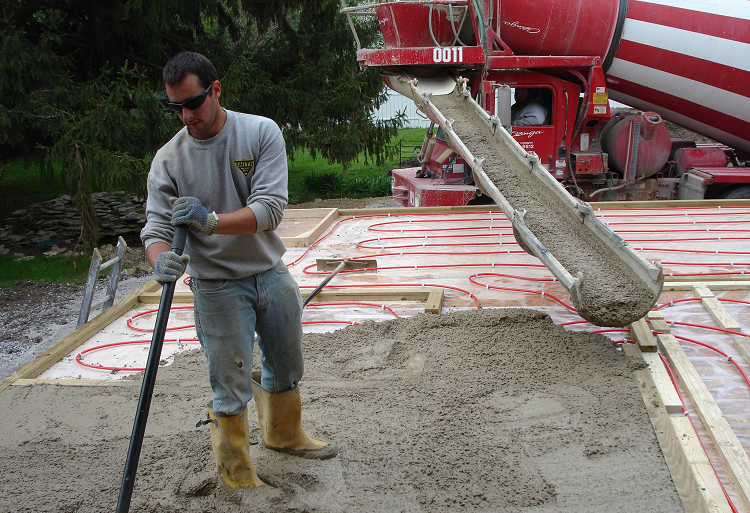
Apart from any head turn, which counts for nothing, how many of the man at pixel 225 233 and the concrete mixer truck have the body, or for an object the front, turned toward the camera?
1

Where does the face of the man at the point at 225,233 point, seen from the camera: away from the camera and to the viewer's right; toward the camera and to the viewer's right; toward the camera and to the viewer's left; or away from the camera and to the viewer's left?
toward the camera and to the viewer's left

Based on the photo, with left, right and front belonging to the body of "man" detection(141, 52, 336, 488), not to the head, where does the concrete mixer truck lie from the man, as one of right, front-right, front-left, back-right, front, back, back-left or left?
back-left

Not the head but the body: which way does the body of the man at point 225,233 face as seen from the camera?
toward the camera

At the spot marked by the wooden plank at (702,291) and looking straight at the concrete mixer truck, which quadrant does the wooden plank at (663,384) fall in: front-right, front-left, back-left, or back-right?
back-left

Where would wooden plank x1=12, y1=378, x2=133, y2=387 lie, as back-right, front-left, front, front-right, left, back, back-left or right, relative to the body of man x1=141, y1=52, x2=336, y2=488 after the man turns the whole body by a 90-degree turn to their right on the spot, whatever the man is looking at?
front-right

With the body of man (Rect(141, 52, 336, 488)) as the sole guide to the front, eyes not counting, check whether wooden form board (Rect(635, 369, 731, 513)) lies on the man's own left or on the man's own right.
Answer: on the man's own left

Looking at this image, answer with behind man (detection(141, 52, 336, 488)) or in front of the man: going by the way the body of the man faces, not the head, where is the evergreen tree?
behind
